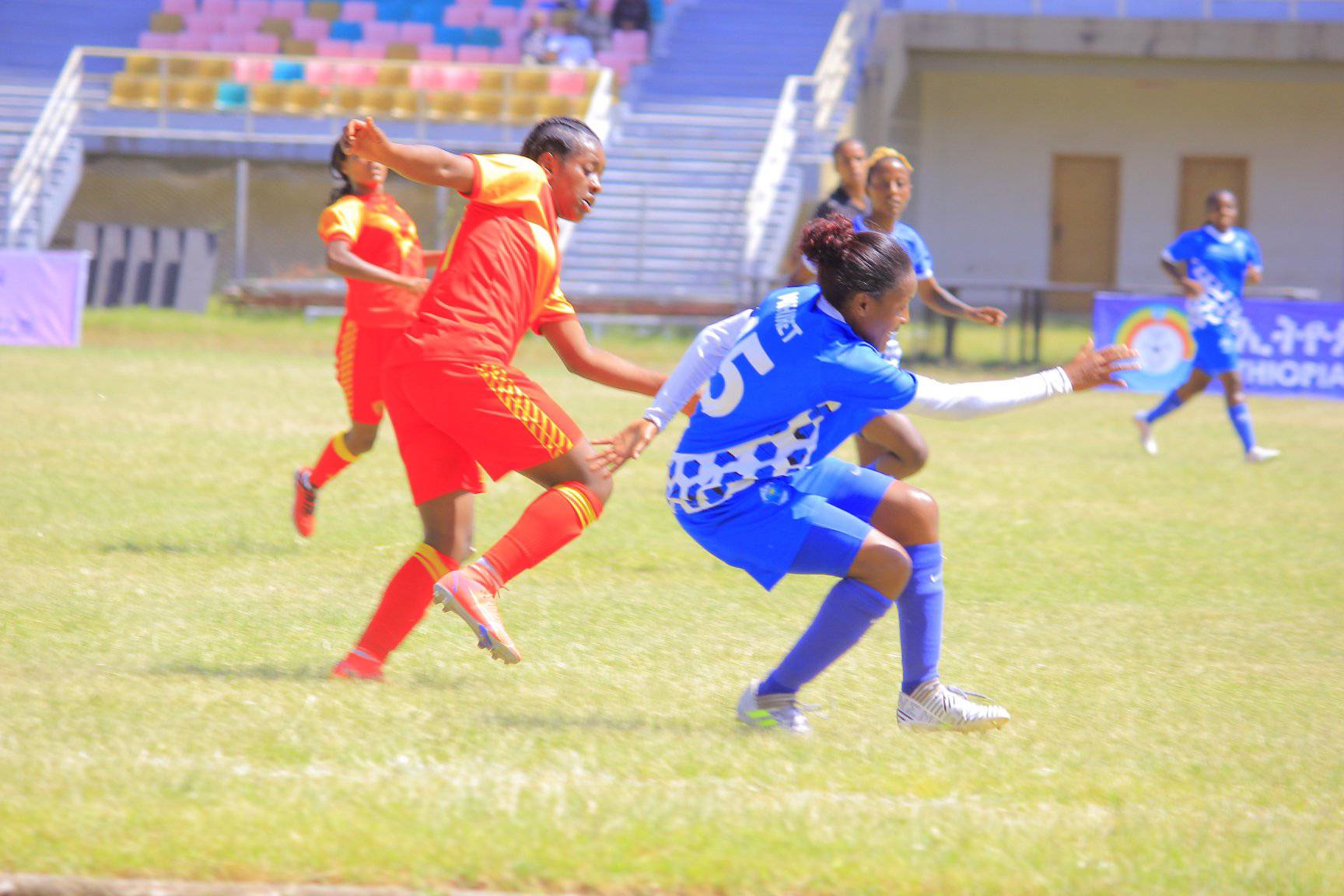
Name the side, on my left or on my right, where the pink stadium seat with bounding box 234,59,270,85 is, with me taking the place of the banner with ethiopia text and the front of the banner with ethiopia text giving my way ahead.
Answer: on my right

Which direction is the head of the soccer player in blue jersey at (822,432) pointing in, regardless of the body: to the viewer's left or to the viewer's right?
to the viewer's right

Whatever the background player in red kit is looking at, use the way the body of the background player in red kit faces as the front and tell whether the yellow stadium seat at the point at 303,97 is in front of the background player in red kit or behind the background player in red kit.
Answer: behind

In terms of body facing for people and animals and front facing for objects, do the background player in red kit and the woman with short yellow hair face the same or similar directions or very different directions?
same or similar directions

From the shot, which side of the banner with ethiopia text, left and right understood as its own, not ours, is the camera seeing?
front

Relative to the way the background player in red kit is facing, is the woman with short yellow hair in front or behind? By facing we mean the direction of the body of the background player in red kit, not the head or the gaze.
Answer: in front

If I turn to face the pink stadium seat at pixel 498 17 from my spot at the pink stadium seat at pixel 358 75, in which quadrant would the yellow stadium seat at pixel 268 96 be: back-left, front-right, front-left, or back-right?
back-left

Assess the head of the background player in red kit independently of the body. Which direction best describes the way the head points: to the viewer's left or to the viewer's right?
to the viewer's right

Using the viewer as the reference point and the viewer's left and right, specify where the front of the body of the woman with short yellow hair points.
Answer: facing the viewer and to the right of the viewer

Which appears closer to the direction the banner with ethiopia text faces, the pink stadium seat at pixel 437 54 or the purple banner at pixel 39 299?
the purple banner

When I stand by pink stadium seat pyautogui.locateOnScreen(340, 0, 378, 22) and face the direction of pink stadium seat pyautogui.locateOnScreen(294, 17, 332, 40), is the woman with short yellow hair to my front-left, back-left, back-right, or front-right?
front-left

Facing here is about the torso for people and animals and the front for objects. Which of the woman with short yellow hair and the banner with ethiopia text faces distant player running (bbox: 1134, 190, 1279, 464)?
the banner with ethiopia text

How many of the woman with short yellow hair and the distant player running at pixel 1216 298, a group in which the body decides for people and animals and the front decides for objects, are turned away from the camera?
0

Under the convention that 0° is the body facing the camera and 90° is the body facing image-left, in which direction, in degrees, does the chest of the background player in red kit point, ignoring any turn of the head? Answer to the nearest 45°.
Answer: approximately 315°
